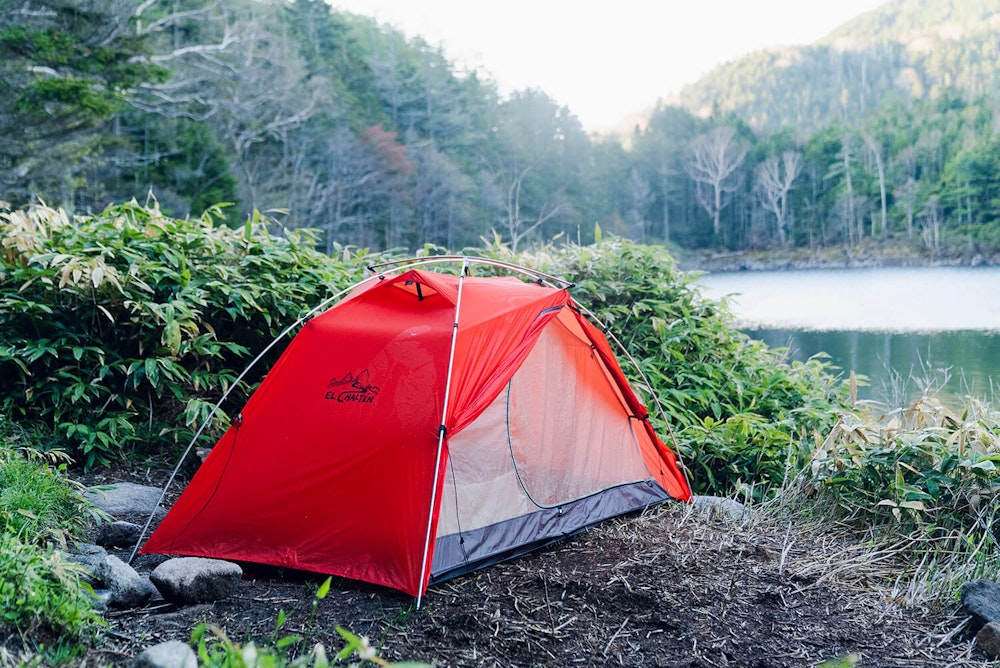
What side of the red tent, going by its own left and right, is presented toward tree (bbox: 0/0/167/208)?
back

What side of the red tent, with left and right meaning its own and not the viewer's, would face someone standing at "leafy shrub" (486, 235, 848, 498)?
left

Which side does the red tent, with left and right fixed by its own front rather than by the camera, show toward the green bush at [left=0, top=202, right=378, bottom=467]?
back

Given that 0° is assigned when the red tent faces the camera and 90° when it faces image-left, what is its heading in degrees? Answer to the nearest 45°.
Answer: approximately 315°

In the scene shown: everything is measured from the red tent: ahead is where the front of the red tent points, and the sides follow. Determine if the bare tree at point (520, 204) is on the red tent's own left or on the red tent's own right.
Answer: on the red tent's own left

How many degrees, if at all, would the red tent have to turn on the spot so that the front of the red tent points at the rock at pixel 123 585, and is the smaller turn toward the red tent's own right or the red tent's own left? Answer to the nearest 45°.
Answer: approximately 90° to the red tent's own right

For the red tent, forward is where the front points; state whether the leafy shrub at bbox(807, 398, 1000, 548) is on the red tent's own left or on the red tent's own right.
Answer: on the red tent's own left

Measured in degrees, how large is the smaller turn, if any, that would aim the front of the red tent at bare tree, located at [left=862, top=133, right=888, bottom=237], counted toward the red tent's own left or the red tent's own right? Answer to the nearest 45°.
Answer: approximately 90° to the red tent's own left
